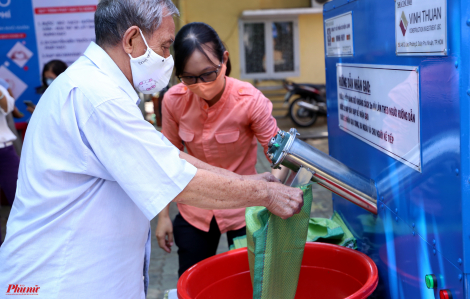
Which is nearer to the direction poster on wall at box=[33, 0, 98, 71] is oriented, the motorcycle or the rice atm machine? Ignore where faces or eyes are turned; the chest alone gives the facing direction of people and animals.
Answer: the rice atm machine

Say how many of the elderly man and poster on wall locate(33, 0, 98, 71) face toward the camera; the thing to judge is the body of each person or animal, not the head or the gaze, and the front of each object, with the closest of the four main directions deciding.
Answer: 1

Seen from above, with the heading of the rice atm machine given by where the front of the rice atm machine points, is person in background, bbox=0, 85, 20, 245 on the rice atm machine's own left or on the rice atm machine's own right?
on the rice atm machine's own right

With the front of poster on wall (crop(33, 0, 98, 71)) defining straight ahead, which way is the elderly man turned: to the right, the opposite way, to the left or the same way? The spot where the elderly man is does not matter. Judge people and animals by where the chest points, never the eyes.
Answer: to the left

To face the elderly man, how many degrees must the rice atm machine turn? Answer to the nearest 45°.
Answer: approximately 45° to its right

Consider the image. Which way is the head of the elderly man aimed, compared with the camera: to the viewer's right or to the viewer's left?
to the viewer's right

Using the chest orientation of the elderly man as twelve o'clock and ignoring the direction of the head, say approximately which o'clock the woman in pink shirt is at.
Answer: The woman in pink shirt is roughly at 10 o'clock from the elderly man.

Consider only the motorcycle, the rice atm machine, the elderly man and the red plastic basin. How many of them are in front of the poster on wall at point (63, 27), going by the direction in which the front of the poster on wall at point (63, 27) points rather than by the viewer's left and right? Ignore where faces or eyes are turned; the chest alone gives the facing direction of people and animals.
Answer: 3

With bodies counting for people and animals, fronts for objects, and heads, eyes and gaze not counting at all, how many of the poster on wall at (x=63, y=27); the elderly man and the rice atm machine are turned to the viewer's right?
1

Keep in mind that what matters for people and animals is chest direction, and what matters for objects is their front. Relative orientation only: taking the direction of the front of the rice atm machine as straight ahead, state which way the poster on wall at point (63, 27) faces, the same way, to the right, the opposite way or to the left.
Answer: to the left

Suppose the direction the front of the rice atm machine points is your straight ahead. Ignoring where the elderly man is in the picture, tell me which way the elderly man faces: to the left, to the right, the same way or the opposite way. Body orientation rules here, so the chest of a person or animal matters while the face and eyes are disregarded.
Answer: the opposite way

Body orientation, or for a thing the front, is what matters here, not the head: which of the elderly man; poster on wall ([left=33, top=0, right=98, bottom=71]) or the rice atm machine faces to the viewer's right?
the elderly man

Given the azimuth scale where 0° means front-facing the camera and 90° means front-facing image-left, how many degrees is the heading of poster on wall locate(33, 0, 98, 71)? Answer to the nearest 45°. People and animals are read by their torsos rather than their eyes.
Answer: approximately 0°

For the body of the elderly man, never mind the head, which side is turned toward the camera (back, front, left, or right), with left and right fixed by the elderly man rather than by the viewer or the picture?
right
